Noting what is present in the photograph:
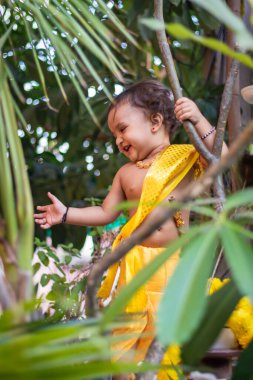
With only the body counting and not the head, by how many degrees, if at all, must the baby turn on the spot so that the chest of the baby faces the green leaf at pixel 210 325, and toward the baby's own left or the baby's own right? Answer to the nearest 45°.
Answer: approximately 45° to the baby's own left

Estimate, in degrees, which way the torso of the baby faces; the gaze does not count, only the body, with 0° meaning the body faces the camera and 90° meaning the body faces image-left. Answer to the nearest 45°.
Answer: approximately 45°

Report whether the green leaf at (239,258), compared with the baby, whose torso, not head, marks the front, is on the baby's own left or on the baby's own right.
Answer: on the baby's own left
